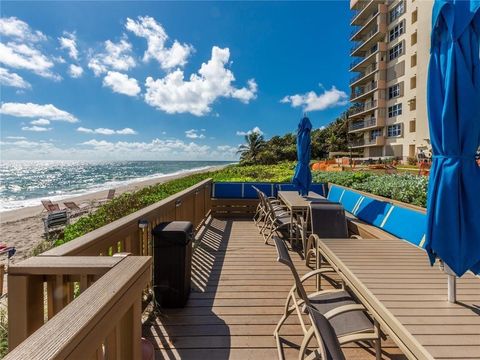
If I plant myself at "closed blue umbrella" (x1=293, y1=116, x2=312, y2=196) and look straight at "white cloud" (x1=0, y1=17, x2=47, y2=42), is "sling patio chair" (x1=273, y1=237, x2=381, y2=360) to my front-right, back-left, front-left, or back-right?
back-left

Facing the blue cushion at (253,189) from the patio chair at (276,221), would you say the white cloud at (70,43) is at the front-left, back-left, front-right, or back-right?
front-left
